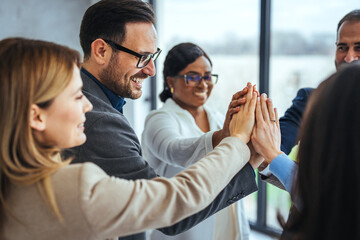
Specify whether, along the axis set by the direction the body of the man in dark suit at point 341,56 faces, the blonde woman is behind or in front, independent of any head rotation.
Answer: in front

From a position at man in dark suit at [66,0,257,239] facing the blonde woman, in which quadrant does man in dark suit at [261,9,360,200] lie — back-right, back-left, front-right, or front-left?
back-left

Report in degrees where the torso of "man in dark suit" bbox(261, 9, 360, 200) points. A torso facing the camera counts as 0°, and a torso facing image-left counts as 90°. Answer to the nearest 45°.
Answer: approximately 45°

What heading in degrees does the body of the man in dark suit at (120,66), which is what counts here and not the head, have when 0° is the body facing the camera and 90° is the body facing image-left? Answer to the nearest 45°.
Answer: approximately 270°

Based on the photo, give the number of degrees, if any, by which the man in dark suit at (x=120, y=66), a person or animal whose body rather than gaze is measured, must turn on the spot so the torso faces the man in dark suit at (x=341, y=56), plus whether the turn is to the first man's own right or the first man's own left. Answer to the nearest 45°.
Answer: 0° — they already face them

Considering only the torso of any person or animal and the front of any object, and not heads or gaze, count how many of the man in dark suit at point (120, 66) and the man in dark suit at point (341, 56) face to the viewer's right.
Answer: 1

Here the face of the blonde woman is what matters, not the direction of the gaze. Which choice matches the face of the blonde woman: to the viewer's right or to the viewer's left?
to the viewer's right

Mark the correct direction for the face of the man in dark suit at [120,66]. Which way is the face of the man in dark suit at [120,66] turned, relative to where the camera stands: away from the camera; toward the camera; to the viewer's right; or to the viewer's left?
to the viewer's right

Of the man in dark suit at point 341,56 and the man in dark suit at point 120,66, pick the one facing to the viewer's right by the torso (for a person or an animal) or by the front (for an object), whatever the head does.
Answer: the man in dark suit at point 120,66

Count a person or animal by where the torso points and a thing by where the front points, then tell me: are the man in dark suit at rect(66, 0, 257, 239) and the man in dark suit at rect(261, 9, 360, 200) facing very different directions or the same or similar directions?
very different directions

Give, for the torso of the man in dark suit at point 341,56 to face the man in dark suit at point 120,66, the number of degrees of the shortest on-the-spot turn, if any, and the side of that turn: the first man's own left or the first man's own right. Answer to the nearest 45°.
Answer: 0° — they already face them

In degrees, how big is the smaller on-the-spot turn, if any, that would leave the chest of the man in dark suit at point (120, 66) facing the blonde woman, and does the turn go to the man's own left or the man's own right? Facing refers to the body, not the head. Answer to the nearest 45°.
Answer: approximately 90° to the man's own right
